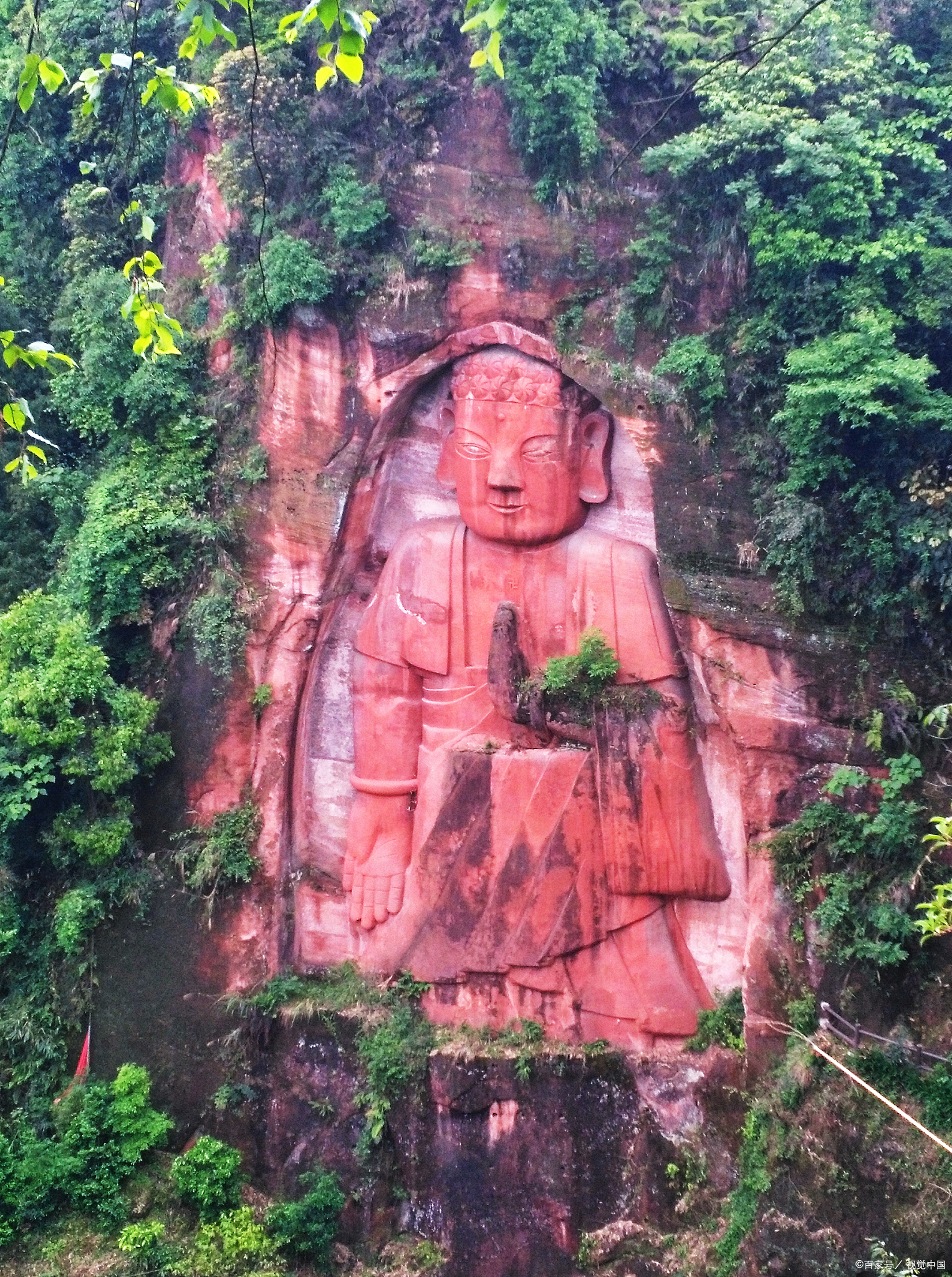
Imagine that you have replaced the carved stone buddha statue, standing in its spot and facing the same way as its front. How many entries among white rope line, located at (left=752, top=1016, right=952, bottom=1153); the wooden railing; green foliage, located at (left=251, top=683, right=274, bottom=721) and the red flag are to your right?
2

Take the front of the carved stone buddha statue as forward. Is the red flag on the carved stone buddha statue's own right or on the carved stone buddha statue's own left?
on the carved stone buddha statue's own right

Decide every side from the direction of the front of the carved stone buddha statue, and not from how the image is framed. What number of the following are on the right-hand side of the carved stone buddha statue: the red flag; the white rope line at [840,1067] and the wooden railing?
1

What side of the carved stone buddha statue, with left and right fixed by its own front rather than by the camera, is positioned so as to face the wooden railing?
left

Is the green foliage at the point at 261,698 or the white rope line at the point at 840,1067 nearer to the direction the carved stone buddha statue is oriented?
the white rope line

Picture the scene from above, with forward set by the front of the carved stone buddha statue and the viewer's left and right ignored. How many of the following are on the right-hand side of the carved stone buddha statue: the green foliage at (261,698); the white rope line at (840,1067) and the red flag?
2

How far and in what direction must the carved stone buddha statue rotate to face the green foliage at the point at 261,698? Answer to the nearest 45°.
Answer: approximately 90° to its right

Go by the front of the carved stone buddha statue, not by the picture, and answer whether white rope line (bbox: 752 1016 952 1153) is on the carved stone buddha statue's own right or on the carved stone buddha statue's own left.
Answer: on the carved stone buddha statue's own left

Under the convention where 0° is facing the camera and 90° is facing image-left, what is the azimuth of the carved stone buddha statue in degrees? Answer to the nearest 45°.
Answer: approximately 0°

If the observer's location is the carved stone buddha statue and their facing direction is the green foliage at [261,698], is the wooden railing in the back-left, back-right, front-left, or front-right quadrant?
back-left
